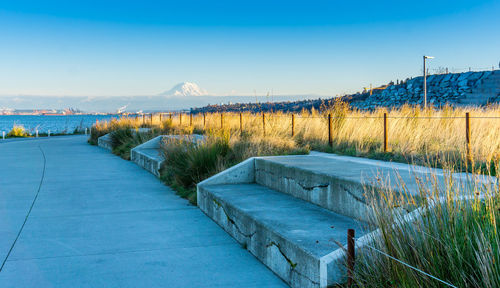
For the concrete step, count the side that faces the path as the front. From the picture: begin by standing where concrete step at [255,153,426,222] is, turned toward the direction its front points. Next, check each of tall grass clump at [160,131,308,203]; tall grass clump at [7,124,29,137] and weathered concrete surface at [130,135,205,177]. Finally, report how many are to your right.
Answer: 3

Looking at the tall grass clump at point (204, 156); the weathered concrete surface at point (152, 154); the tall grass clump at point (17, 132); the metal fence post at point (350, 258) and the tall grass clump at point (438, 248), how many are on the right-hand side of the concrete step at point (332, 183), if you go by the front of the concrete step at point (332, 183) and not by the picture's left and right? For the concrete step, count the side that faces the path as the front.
3

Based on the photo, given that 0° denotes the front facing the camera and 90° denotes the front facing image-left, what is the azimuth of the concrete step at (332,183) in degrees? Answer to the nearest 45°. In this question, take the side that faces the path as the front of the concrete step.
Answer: approximately 45°

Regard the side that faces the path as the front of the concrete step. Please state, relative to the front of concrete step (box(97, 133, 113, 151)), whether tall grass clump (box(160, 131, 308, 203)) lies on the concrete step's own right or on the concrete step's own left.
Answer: on the concrete step's own left

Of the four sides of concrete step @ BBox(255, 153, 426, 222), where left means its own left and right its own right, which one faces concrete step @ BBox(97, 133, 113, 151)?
right

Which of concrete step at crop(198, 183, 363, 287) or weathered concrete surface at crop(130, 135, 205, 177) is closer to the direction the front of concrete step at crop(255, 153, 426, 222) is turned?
the concrete step

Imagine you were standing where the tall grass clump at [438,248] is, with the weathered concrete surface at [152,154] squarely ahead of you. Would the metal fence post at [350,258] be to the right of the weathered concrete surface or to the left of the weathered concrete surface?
left

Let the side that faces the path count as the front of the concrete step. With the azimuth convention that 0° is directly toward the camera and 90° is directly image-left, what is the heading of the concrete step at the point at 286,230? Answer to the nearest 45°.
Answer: approximately 45°

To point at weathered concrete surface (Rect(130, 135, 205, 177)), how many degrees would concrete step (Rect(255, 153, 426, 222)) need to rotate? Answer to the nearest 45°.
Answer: approximately 90° to its right

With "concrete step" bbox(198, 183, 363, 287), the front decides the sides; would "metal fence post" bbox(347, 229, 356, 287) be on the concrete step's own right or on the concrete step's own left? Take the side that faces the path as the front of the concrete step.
on the concrete step's own left

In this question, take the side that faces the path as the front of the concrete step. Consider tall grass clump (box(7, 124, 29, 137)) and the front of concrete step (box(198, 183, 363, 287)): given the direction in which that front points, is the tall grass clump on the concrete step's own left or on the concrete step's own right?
on the concrete step's own right
